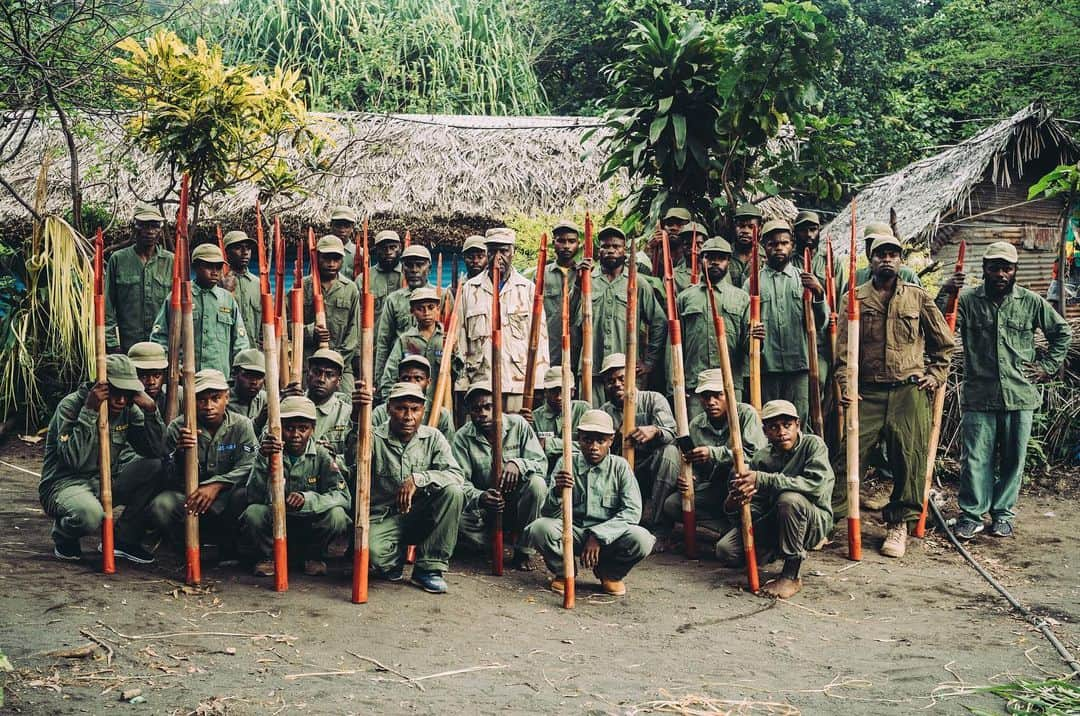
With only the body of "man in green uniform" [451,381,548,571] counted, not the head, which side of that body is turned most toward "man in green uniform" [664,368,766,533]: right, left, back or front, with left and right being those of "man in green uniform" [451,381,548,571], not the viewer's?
left

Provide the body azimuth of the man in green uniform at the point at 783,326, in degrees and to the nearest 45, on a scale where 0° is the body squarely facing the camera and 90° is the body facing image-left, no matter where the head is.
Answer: approximately 0°

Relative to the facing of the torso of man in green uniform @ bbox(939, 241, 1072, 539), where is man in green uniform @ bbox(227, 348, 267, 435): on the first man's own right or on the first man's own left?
on the first man's own right

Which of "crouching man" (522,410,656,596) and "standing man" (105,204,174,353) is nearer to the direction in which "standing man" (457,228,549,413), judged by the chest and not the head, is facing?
the crouching man

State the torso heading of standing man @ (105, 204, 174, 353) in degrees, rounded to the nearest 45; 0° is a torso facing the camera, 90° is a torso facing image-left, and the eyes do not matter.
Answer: approximately 0°

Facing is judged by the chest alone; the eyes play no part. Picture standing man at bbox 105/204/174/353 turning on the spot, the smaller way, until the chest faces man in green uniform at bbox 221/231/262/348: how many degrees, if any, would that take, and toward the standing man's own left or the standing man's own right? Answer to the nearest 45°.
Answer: approximately 90° to the standing man's own left

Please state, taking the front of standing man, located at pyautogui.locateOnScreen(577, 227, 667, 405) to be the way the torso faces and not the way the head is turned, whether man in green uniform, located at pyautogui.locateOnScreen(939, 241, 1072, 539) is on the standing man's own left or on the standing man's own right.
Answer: on the standing man's own left

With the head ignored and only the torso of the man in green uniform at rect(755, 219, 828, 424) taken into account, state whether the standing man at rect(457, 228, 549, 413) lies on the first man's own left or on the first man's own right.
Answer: on the first man's own right

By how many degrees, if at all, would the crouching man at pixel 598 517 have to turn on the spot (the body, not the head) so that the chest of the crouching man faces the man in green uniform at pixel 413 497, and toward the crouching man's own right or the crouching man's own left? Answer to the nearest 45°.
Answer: approximately 90° to the crouching man's own right
